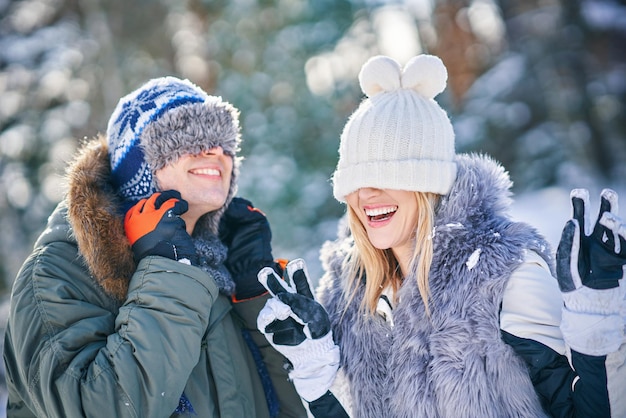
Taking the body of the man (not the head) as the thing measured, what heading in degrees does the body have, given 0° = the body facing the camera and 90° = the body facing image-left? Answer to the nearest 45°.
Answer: approximately 315°

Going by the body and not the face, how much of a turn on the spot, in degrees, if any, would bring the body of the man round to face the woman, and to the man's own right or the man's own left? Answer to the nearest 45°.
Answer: approximately 45° to the man's own left

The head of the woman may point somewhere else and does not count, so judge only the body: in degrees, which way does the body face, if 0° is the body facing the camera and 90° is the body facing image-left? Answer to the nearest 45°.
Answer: approximately 45°

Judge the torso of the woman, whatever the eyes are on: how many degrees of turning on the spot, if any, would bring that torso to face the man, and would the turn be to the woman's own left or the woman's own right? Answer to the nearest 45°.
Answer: approximately 45° to the woman's own right
